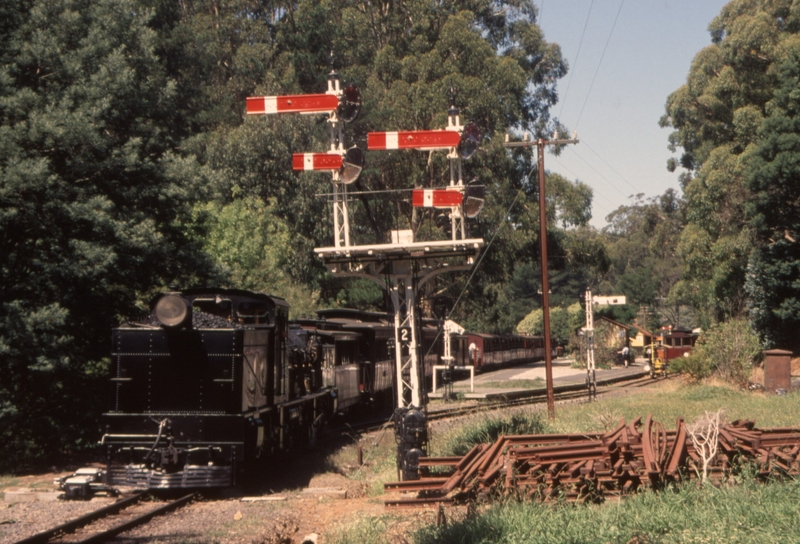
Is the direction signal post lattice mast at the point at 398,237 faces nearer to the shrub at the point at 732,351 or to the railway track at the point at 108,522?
the railway track

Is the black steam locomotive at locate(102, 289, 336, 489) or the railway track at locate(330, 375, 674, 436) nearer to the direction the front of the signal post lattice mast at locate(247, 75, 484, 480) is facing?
the black steam locomotive

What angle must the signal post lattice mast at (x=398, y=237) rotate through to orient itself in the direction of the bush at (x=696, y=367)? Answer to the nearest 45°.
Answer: approximately 135° to its left

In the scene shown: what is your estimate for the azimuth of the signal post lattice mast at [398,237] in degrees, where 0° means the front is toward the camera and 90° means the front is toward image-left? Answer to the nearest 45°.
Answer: approximately 0°

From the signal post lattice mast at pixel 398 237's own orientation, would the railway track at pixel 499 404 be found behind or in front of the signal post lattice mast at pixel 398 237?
behind

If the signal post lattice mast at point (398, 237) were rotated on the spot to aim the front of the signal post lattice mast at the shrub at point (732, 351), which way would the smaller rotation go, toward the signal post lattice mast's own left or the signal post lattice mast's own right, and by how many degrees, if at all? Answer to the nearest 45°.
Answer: approximately 135° to the signal post lattice mast's own left

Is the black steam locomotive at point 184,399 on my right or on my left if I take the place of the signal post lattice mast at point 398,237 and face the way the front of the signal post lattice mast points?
on my right
